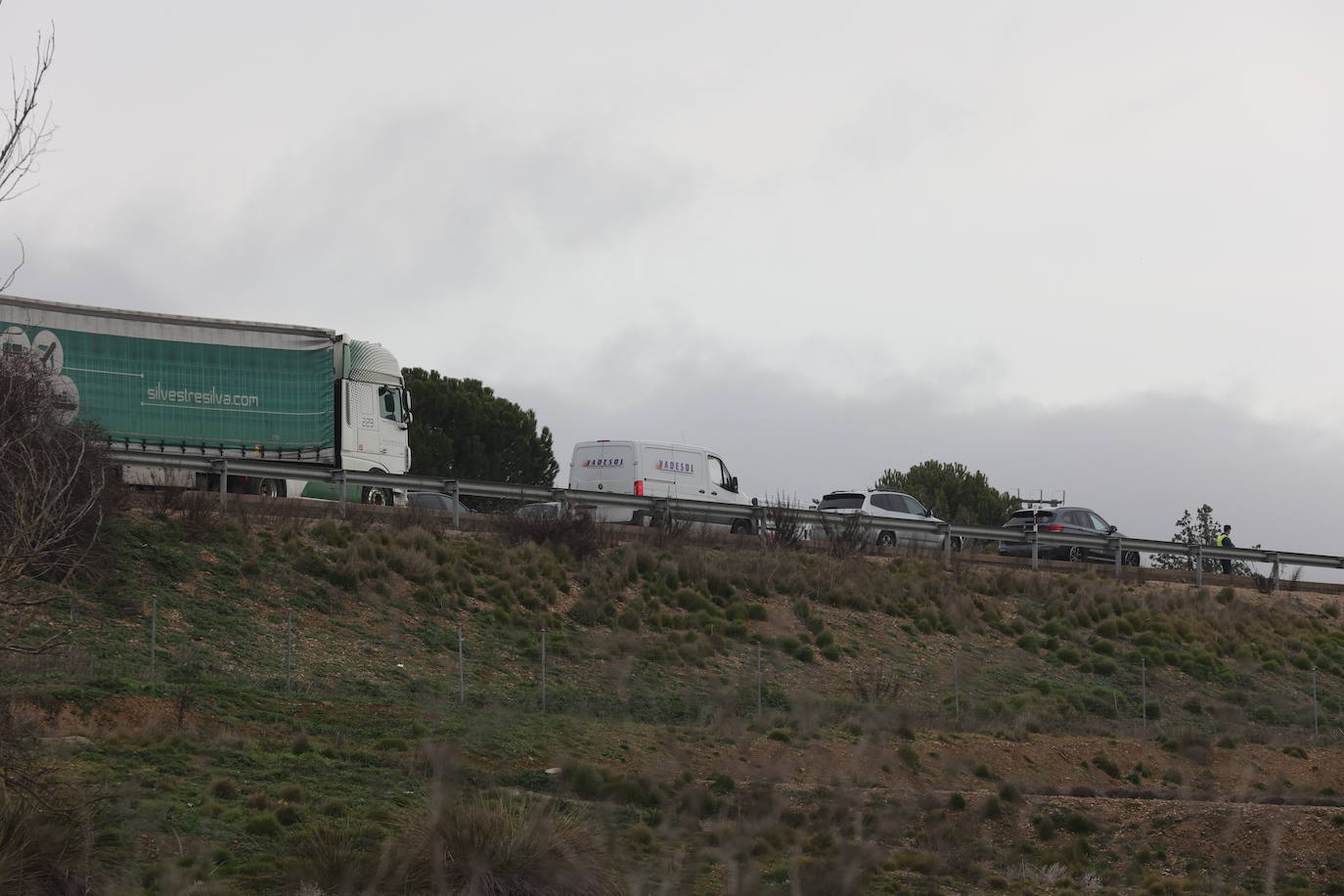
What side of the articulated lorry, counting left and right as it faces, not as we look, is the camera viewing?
right

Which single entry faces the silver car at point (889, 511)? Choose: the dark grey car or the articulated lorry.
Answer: the articulated lorry

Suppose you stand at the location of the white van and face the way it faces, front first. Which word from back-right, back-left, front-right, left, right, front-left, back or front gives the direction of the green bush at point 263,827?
back-right

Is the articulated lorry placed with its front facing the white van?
yes

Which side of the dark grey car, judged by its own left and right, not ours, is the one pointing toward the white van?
back

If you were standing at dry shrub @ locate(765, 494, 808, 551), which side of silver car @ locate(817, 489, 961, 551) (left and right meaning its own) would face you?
back

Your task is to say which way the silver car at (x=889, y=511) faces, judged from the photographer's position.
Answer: facing away from the viewer and to the right of the viewer

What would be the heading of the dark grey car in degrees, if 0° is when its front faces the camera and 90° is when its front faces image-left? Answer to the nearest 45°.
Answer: approximately 225°

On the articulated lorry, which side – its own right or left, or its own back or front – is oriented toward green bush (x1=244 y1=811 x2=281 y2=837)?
right

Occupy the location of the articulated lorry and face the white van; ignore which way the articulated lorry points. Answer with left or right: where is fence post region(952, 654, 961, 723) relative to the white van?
right

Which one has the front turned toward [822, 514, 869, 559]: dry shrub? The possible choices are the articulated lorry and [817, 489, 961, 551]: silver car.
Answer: the articulated lorry

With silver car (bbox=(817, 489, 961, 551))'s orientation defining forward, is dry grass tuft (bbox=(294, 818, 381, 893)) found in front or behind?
behind

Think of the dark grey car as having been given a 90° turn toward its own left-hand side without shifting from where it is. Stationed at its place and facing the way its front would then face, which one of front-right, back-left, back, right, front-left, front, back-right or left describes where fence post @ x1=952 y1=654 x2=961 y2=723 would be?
back-left
